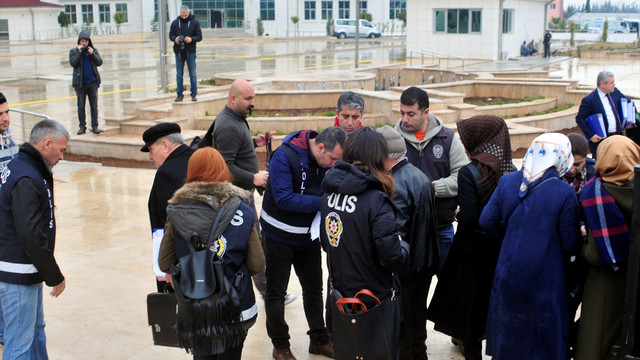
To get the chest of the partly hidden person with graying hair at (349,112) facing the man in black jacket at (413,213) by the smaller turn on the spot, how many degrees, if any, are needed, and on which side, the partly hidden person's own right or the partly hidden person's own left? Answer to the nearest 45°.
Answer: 0° — they already face them

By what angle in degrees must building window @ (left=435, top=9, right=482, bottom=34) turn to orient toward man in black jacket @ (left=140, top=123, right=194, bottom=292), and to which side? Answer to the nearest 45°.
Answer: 0° — it already faces them

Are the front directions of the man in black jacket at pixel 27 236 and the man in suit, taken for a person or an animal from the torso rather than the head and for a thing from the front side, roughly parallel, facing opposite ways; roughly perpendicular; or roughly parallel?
roughly perpendicular

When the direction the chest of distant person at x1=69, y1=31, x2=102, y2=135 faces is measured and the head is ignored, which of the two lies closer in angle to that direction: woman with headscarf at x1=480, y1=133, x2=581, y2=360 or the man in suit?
the woman with headscarf

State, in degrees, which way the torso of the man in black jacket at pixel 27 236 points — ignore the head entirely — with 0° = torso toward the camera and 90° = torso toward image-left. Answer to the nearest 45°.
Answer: approximately 270°

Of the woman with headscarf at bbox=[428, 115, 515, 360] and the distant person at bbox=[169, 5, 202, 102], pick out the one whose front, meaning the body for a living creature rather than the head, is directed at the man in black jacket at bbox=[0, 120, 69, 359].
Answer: the distant person

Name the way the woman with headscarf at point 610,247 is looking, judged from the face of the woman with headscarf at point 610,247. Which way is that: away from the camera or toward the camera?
away from the camera
